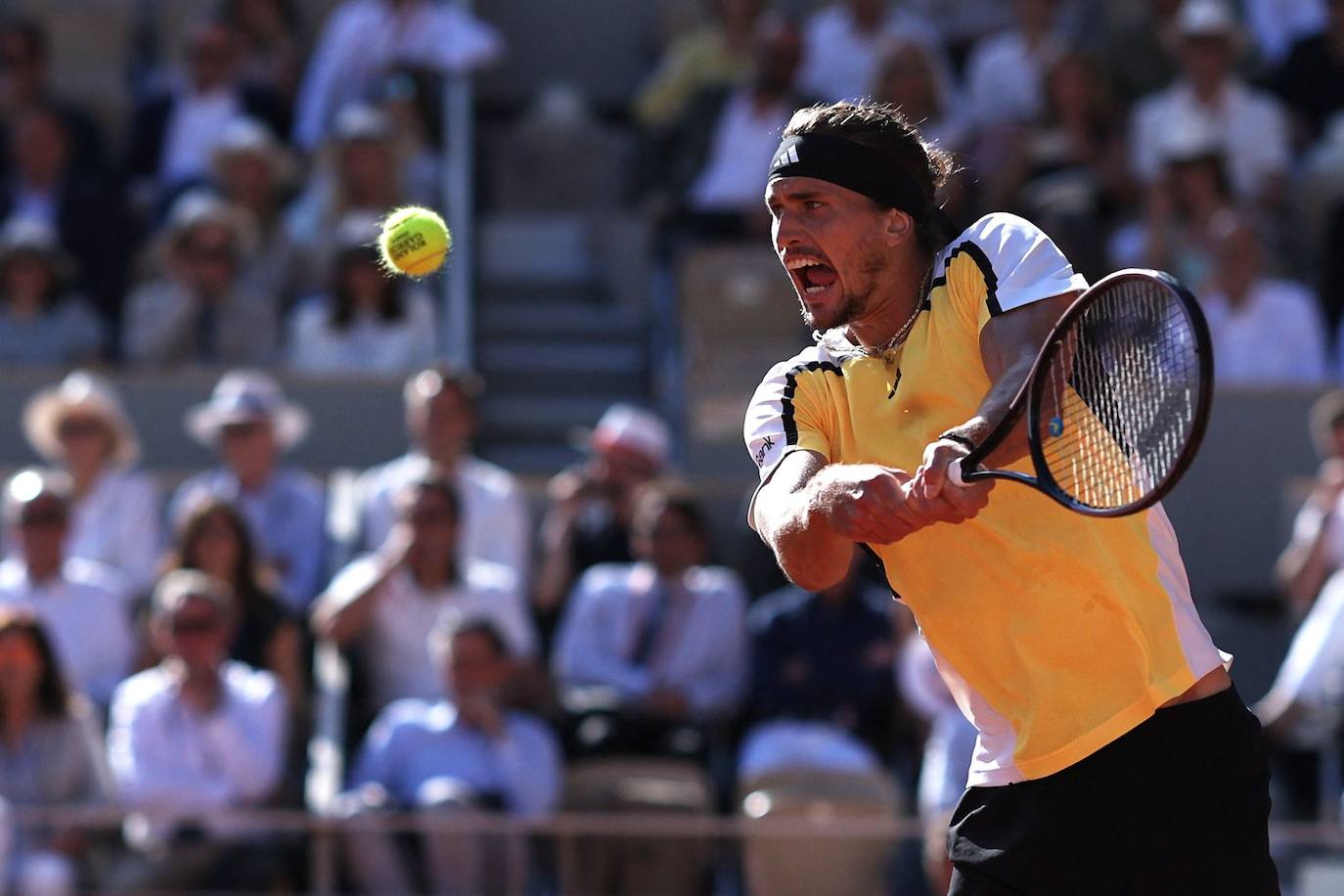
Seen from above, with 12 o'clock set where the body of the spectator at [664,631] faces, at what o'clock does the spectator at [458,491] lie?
the spectator at [458,491] is roughly at 4 o'clock from the spectator at [664,631].

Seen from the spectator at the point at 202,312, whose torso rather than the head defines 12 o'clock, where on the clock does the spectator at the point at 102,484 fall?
the spectator at the point at 102,484 is roughly at 1 o'clock from the spectator at the point at 202,312.

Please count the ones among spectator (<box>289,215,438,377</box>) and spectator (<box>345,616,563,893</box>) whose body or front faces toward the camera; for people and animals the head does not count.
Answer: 2

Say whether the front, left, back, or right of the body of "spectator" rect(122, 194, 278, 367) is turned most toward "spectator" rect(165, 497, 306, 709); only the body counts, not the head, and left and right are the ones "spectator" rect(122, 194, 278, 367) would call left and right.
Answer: front

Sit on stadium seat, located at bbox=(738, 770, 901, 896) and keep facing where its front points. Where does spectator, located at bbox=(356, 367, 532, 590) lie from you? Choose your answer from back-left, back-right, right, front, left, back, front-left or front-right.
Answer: back-right

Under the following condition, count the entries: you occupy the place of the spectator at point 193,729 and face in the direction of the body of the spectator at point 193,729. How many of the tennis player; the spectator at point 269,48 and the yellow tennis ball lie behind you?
1
